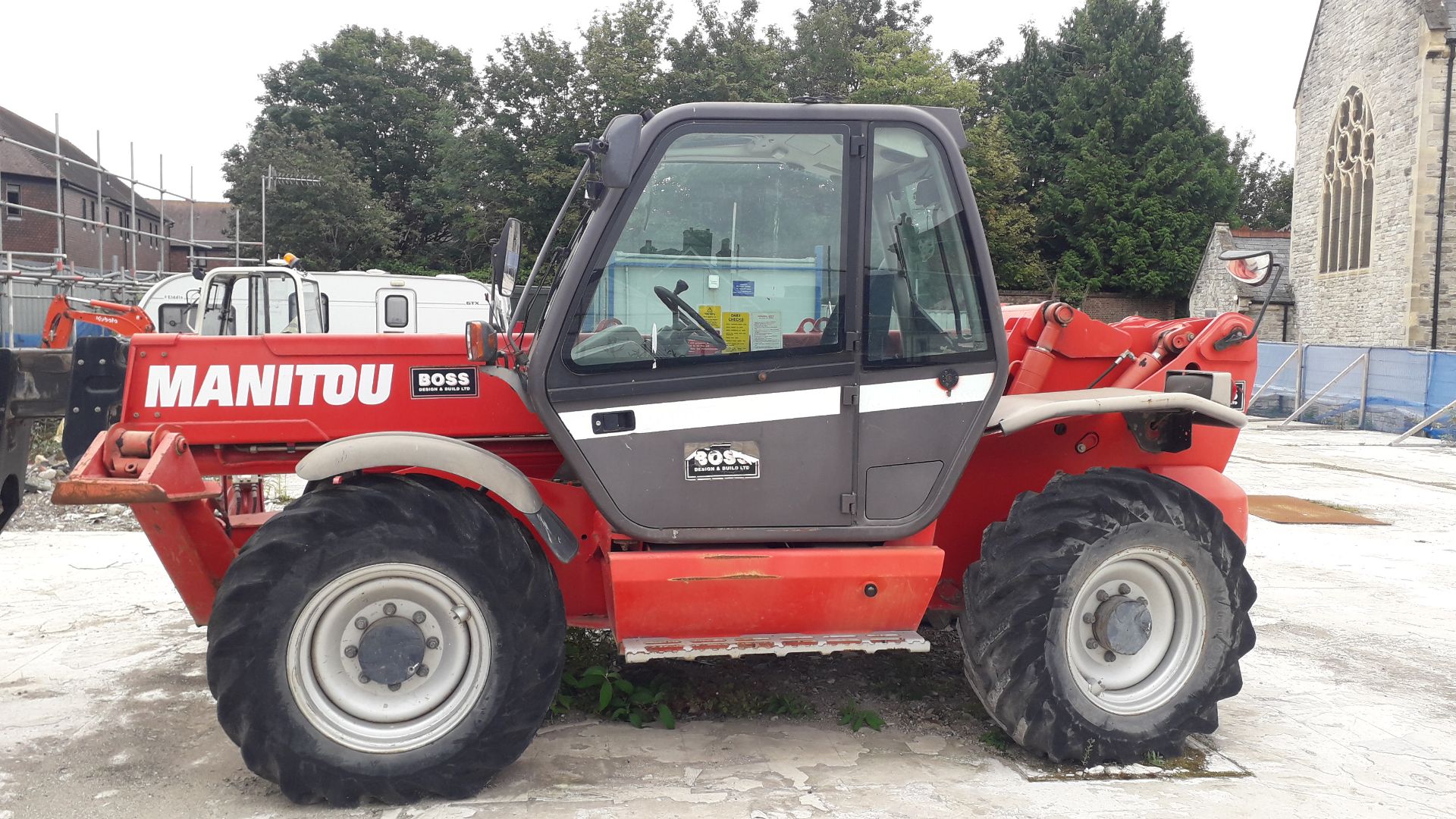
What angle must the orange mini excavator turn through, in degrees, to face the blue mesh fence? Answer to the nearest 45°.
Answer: approximately 180°

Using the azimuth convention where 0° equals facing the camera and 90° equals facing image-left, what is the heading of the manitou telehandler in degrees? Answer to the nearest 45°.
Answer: approximately 90°

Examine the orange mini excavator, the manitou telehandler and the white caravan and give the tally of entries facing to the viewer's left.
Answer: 3

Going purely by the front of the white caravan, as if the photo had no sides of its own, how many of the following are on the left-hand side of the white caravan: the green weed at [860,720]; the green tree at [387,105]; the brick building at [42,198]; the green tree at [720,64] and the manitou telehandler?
2

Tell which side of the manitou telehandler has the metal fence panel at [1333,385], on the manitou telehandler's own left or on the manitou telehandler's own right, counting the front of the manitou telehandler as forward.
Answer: on the manitou telehandler's own right

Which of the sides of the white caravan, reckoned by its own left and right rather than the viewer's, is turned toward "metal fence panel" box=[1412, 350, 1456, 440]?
back

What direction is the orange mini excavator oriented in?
to the viewer's left

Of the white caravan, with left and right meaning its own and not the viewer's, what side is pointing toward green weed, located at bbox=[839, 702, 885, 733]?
left

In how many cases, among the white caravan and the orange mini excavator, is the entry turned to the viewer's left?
2

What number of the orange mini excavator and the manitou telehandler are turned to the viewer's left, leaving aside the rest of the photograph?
2

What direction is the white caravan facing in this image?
to the viewer's left

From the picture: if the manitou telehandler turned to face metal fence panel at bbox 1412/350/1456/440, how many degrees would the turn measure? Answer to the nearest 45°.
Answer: approximately 135° to its right
